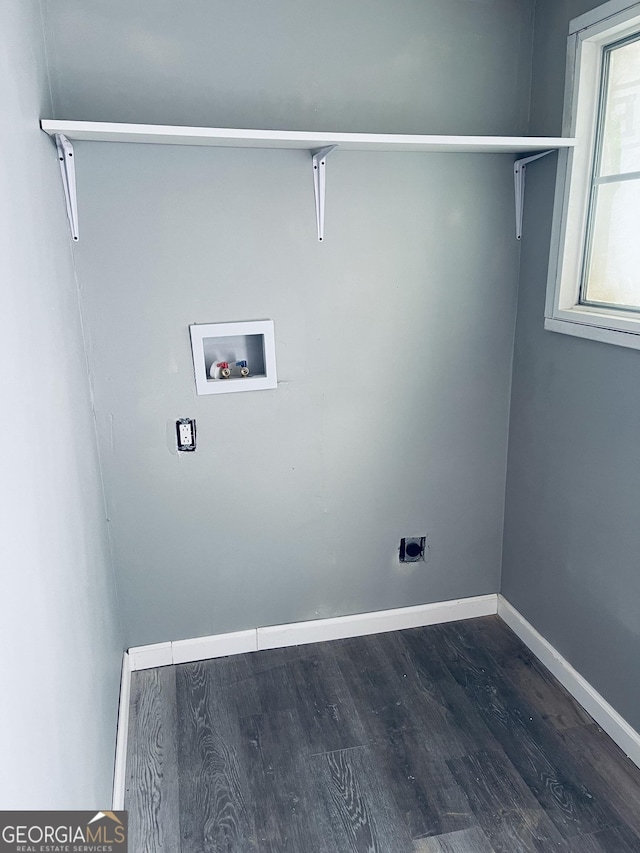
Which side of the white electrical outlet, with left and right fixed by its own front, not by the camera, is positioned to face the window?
left

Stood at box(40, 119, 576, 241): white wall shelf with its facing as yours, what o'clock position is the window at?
The window is roughly at 9 o'clock from the white wall shelf.

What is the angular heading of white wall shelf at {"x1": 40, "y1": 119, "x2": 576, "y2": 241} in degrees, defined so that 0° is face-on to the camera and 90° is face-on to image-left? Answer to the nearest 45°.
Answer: approximately 0°

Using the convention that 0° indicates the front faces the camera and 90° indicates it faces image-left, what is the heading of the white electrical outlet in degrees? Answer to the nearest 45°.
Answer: approximately 0°

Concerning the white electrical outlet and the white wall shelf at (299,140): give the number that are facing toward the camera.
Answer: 2
